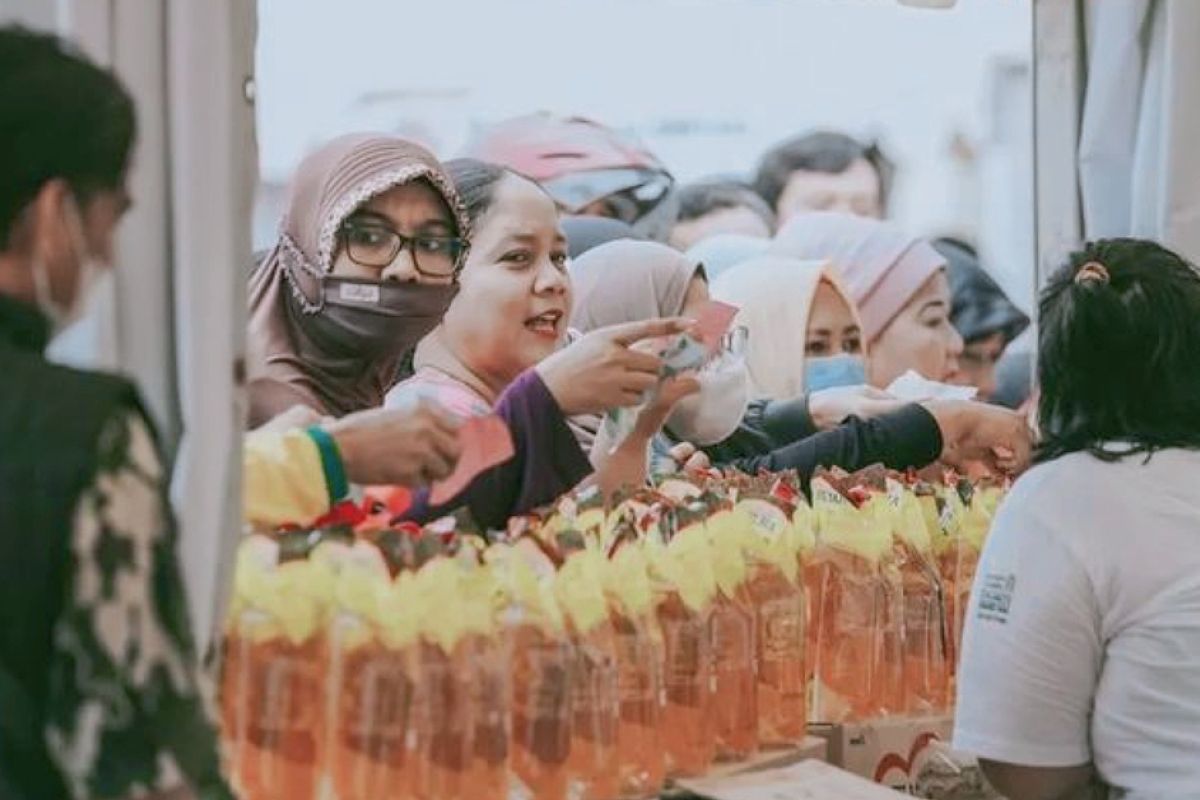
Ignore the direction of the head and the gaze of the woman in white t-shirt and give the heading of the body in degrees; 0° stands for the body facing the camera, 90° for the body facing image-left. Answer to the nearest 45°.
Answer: approximately 180°

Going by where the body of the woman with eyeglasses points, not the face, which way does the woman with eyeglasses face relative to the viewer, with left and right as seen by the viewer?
facing the viewer and to the right of the viewer

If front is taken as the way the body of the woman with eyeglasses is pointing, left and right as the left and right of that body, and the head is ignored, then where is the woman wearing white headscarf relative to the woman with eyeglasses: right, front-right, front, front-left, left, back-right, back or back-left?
left

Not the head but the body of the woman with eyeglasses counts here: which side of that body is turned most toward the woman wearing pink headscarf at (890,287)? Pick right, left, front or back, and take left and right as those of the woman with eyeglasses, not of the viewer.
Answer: left

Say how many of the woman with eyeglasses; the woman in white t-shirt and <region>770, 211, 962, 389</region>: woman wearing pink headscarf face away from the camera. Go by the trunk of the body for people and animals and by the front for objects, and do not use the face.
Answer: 1
